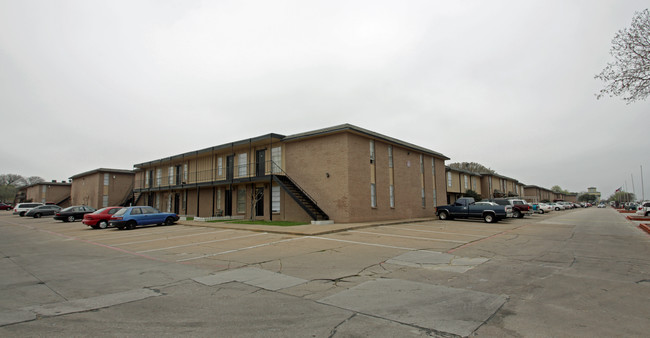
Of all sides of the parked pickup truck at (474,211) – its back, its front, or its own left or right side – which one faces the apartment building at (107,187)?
front

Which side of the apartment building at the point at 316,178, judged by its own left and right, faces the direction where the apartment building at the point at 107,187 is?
right

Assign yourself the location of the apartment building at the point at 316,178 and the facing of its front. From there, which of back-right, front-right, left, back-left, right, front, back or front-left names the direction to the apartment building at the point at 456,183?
back

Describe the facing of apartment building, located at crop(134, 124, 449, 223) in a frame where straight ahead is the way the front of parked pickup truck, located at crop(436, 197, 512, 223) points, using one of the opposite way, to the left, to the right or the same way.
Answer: to the left

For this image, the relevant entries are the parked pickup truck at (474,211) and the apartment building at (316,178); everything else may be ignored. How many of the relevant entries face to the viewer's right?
0

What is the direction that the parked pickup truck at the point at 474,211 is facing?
to the viewer's left
